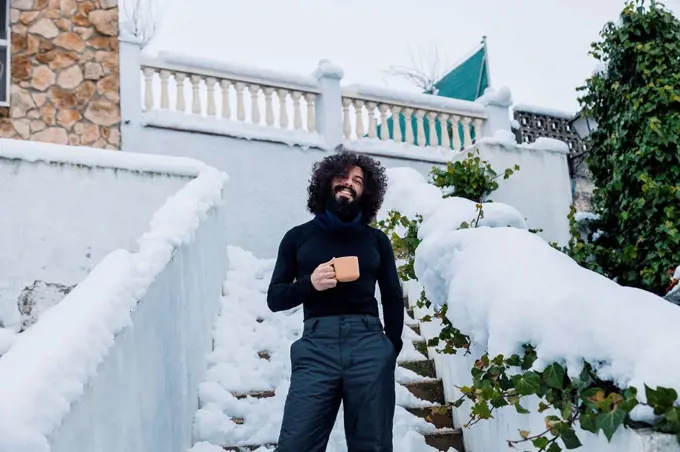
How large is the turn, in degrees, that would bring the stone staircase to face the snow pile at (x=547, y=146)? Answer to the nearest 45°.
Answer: approximately 135° to its left

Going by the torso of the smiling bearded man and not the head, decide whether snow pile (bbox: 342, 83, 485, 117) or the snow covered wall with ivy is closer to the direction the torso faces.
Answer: the snow covered wall with ivy

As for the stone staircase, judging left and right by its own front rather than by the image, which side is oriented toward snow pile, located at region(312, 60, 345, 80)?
back

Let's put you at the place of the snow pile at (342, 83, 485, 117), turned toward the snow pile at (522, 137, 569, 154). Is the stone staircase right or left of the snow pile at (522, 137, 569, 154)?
right

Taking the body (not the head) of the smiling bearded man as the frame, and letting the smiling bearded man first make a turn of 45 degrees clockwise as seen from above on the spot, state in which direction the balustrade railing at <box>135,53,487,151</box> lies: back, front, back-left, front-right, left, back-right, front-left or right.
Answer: back-right

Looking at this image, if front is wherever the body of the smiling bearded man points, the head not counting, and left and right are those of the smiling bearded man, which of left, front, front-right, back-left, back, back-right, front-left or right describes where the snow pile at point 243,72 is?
back

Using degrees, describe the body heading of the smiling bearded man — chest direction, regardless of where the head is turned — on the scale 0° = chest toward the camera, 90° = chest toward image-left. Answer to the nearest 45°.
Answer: approximately 0°

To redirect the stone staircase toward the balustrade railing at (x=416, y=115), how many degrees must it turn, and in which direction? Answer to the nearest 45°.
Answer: approximately 180°

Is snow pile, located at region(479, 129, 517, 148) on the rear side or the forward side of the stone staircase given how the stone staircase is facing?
on the rear side

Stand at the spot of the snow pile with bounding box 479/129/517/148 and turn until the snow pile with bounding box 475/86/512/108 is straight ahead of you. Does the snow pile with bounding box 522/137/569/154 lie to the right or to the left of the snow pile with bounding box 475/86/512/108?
right

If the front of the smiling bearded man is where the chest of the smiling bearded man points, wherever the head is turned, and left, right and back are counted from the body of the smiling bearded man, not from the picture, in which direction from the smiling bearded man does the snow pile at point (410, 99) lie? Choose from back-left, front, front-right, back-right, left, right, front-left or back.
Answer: back
